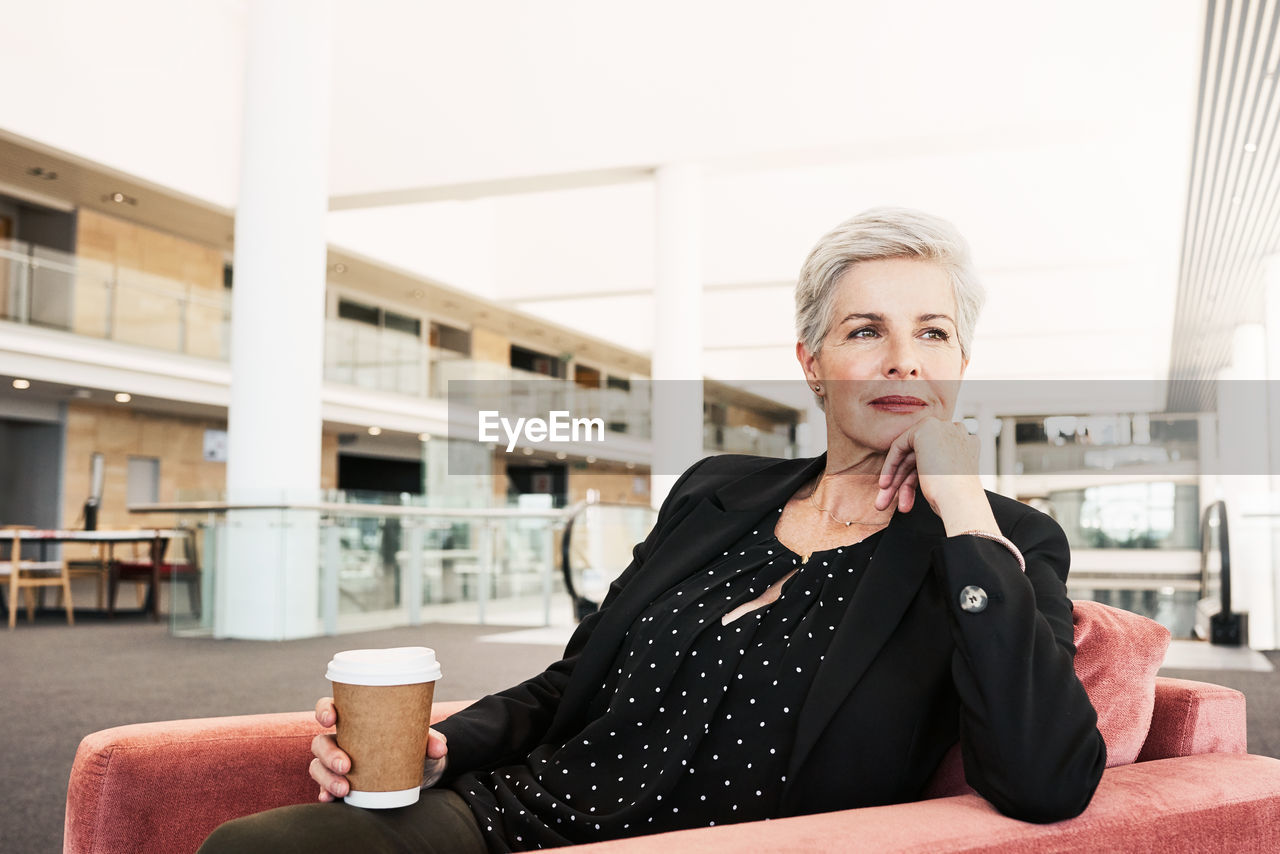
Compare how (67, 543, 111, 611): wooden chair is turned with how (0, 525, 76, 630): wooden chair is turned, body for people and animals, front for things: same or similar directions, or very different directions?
very different directions

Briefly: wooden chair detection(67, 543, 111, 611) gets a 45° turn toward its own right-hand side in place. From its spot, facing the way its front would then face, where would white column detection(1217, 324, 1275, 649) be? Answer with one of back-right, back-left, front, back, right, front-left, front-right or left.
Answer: back

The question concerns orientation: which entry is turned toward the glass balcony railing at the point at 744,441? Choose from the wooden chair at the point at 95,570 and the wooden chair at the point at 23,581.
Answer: the wooden chair at the point at 23,581

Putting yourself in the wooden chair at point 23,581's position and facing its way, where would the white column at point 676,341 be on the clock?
The white column is roughly at 1 o'clock from the wooden chair.

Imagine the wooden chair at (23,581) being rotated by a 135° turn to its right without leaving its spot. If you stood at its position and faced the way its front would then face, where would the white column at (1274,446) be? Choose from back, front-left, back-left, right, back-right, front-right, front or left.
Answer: left

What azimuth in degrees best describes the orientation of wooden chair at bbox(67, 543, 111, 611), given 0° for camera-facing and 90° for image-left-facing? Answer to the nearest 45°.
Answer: approximately 90°

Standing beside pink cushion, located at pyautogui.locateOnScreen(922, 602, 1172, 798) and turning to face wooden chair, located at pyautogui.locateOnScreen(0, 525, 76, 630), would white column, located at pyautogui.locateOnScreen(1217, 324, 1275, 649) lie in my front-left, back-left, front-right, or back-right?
front-right

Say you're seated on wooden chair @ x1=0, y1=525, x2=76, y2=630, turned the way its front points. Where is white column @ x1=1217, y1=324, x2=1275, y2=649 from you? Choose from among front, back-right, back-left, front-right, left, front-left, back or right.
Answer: front-right

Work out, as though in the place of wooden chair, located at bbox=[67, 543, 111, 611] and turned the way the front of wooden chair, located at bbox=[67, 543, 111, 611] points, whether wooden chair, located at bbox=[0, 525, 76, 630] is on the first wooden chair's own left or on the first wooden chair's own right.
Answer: on the first wooden chair's own left

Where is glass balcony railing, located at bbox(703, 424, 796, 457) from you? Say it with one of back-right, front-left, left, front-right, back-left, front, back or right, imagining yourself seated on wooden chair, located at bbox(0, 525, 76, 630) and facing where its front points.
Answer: front

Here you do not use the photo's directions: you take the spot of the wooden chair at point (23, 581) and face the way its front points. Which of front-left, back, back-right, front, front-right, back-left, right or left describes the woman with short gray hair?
right

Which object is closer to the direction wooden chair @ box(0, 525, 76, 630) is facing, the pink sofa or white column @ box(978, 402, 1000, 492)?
the white column

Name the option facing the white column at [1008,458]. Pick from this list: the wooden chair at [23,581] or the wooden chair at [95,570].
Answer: the wooden chair at [23,581]

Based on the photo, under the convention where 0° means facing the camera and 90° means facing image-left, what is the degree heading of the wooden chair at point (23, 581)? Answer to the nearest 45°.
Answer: approximately 270°

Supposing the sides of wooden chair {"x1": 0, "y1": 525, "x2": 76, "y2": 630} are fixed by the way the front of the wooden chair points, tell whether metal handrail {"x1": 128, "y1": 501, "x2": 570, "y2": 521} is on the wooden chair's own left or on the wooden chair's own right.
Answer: on the wooden chair's own right

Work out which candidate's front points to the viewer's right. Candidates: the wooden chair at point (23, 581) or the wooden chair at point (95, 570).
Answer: the wooden chair at point (23, 581)
